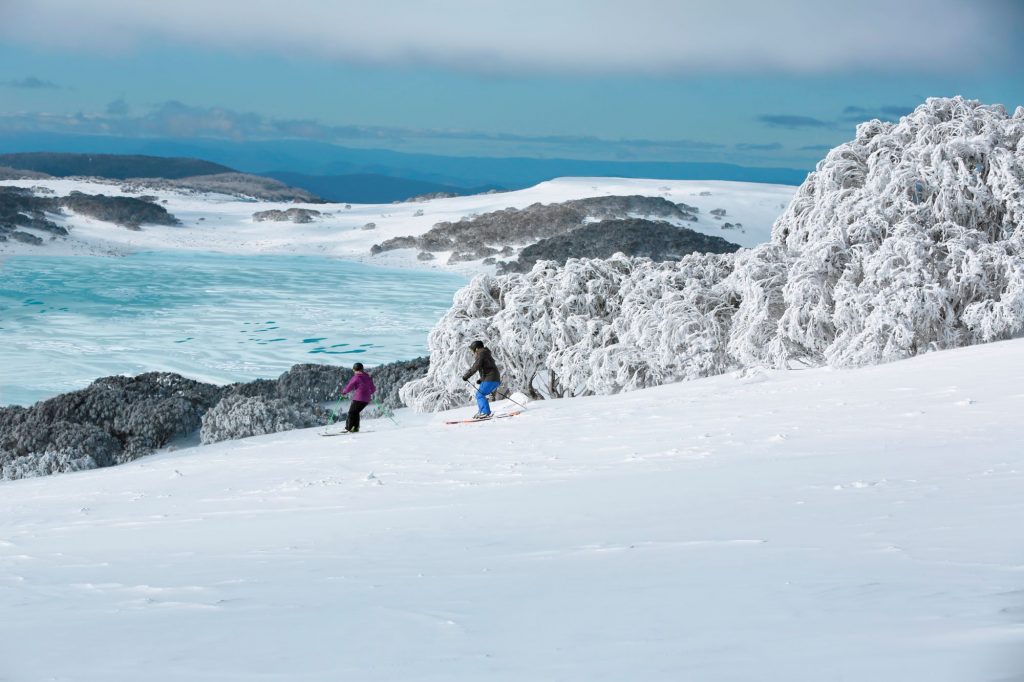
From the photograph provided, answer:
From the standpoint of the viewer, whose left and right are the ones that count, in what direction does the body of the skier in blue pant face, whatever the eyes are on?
facing to the left of the viewer

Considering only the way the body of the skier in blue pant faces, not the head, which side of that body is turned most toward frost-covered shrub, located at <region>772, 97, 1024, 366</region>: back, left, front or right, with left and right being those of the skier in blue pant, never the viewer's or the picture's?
back

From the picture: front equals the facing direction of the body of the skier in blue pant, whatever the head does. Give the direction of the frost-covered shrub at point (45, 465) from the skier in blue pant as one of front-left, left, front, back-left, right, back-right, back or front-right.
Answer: front

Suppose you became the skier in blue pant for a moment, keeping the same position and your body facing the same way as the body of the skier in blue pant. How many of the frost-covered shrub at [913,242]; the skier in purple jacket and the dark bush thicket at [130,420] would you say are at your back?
1

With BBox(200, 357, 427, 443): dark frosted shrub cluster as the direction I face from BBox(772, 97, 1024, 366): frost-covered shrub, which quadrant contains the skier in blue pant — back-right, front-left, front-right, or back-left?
front-left

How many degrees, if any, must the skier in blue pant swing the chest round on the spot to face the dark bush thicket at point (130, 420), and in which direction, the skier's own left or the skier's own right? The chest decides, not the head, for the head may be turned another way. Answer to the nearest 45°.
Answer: approximately 45° to the skier's own right

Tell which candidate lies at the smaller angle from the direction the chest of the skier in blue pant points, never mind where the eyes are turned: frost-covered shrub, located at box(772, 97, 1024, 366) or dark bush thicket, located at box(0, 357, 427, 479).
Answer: the dark bush thicket

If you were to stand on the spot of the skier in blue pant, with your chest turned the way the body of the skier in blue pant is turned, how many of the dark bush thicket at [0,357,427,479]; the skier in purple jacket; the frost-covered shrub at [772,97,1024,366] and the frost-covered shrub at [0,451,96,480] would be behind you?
1

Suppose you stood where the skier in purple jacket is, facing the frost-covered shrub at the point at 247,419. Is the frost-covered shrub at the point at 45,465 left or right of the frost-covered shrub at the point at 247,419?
left
